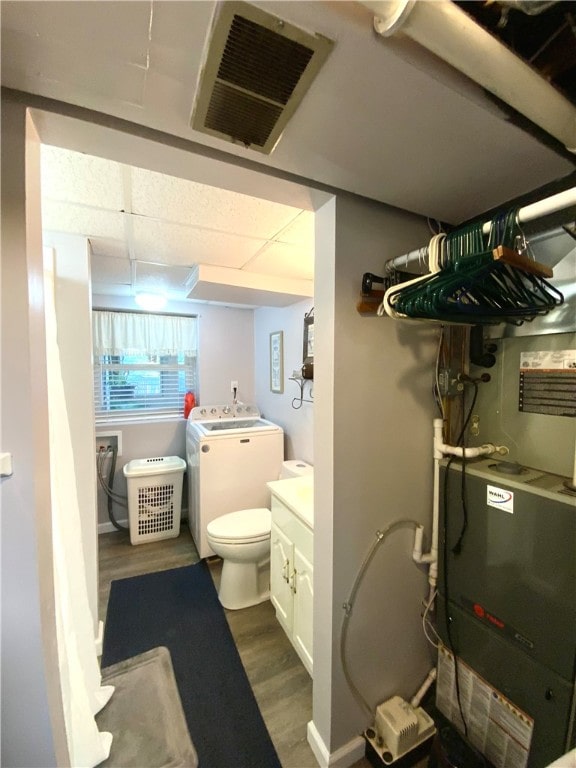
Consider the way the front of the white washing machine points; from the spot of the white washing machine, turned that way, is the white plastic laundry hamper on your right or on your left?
on your right

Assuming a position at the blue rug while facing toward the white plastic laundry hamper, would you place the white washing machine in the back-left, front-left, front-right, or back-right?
front-right

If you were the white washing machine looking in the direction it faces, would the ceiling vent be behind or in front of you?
in front

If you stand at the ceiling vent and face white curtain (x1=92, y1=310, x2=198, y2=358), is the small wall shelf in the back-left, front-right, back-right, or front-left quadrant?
front-right

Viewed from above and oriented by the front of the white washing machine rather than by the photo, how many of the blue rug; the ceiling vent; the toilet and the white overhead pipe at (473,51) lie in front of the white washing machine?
4

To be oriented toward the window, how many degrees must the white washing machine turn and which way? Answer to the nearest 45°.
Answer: approximately 135° to its right

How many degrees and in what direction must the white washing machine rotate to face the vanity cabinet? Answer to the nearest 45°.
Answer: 0° — it already faces it

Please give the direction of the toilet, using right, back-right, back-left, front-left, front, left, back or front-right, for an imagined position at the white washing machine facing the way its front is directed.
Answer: front

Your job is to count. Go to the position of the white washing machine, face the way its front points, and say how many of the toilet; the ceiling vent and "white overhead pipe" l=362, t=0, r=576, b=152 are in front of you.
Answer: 3

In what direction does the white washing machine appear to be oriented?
toward the camera

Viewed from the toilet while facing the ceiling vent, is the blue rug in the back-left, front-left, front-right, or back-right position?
front-right

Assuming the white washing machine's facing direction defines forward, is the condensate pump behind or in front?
in front

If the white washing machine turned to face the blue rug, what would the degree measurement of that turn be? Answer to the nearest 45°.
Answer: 0° — it already faces it

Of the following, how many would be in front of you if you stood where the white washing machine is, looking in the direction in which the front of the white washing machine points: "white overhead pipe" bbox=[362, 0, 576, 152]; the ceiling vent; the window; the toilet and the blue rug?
4

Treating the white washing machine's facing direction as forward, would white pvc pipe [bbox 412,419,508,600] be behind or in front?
in front
